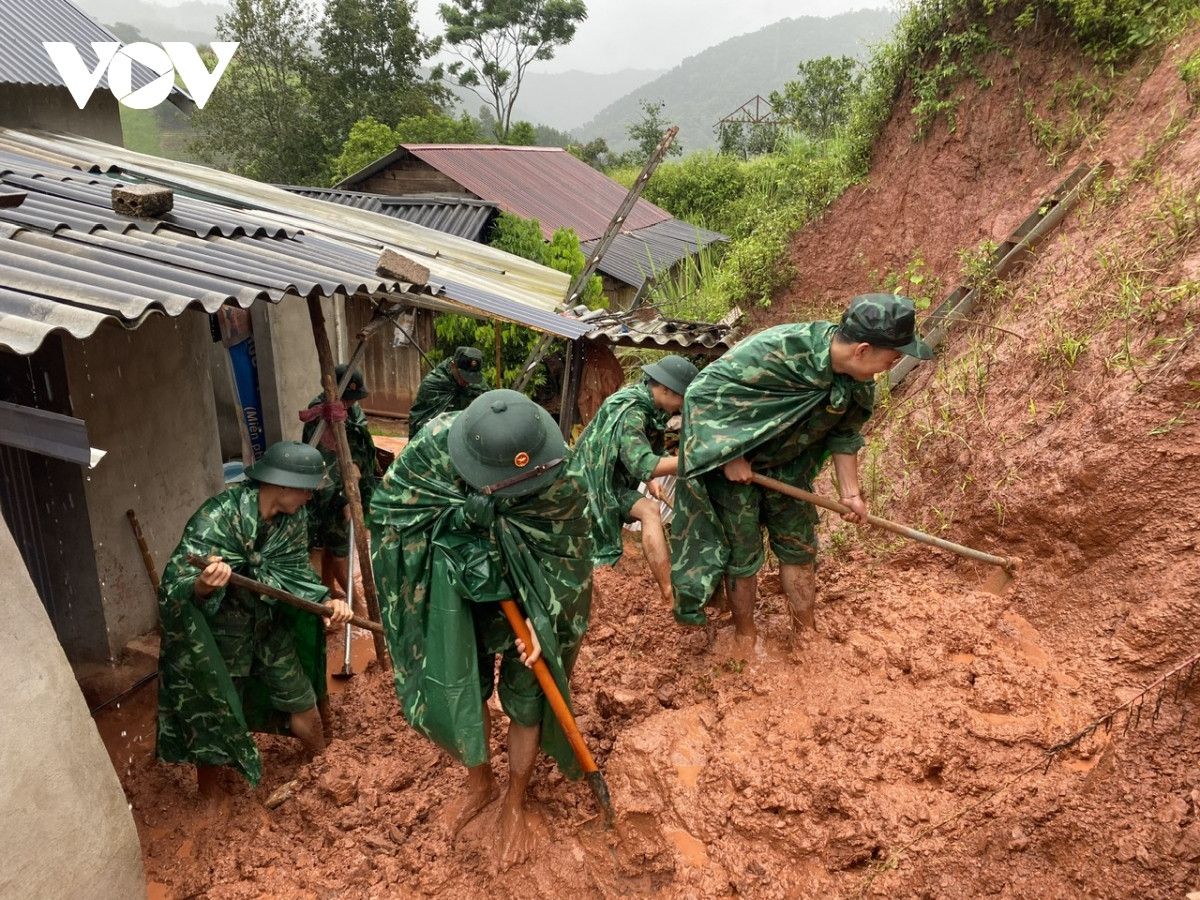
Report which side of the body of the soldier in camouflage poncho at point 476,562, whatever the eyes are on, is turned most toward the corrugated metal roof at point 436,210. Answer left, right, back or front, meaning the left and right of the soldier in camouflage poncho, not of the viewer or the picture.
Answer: back

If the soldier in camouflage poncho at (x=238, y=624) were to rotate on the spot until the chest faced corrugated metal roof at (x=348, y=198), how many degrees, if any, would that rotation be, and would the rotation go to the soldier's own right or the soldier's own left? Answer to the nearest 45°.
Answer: approximately 135° to the soldier's own left

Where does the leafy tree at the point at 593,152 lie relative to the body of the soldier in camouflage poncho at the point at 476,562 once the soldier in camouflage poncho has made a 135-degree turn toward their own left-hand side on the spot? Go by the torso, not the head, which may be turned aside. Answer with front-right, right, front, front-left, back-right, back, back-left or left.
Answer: front-left

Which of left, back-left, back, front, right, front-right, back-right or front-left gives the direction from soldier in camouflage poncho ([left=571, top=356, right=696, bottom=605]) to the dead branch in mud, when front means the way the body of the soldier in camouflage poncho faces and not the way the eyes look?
front-right

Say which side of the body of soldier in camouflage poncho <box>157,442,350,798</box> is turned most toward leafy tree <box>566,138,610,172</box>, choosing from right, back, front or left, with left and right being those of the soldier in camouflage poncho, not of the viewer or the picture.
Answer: left

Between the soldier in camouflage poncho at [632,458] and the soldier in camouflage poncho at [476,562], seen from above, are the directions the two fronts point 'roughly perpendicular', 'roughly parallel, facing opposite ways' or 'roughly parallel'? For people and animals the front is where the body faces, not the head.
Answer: roughly perpendicular

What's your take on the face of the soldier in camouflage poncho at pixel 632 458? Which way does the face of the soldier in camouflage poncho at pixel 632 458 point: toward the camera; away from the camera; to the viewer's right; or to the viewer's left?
to the viewer's right

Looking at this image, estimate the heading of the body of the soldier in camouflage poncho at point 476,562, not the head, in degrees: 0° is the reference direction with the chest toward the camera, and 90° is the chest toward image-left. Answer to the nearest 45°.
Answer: approximately 0°

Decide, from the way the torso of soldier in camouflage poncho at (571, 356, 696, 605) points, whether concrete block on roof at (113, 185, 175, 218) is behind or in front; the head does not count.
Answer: behind

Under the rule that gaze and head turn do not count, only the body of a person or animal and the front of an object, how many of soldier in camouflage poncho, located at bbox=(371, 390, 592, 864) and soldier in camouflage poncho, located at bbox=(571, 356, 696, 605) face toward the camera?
1

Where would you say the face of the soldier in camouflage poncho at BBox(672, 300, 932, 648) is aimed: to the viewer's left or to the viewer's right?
to the viewer's right

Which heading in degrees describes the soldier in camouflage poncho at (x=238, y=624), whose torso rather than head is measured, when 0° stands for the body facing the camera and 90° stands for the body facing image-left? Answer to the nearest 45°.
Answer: approximately 315°

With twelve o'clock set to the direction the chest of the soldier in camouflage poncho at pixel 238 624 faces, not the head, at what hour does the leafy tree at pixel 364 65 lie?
The leafy tree is roughly at 8 o'clock from the soldier in camouflage poncho.

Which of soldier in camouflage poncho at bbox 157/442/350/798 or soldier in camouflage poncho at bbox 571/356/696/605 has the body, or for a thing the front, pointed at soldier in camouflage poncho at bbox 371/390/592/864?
soldier in camouflage poncho at bbox 157/442/350/798

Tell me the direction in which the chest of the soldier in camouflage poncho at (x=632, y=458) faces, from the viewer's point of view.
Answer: to the viewer's right

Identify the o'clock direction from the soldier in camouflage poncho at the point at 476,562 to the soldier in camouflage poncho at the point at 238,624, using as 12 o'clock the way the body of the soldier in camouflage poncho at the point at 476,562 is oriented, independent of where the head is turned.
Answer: the soldier in camouflage poncho at the point at 238,624 is roughly at 4 o'clock from the soldier in camouflage poncho at the point at 476,562.
